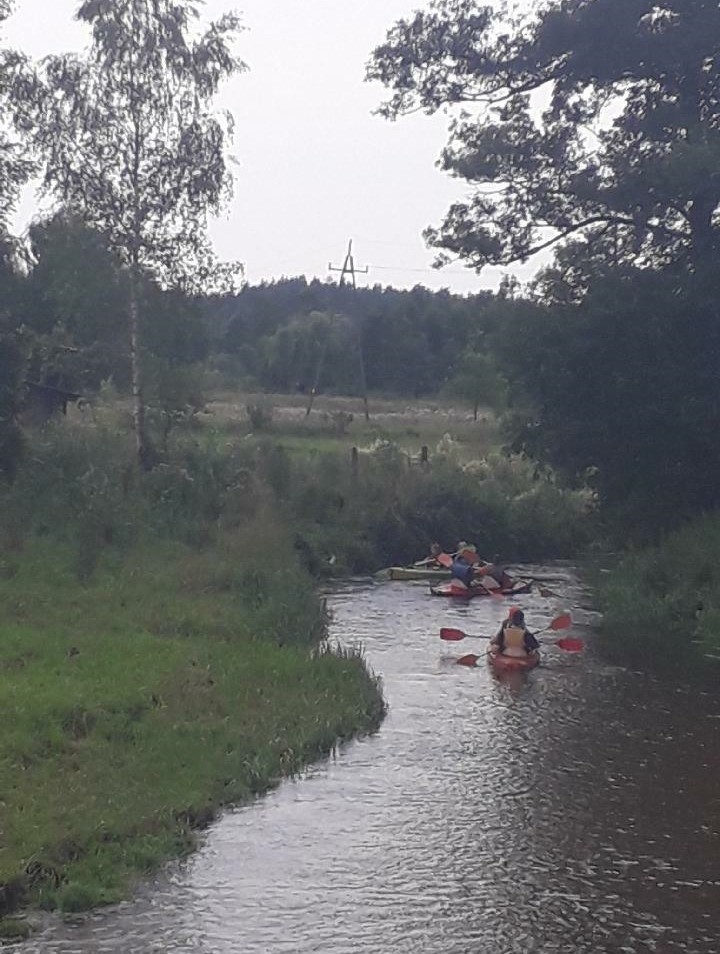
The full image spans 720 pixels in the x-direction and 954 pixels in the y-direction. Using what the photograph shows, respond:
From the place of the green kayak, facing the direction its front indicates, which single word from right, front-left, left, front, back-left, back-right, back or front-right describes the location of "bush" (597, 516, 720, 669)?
back-left

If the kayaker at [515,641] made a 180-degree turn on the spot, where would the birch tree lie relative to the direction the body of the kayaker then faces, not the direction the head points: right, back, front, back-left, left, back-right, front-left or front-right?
back-right

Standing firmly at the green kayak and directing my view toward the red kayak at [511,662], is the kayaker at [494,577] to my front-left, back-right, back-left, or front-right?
front-left

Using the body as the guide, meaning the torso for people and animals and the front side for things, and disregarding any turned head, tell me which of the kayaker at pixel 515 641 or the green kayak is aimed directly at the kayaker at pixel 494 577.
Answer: the kayaker at pixel 515 641

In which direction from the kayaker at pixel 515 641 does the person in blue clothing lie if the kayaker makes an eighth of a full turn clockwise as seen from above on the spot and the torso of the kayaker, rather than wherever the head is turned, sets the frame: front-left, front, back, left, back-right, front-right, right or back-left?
front-left

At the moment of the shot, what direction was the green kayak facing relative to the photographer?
facing to the left of the viewer

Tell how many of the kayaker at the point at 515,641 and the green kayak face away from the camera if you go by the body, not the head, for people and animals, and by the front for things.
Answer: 1

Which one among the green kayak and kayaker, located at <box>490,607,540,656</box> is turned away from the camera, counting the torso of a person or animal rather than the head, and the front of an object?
the kayaker

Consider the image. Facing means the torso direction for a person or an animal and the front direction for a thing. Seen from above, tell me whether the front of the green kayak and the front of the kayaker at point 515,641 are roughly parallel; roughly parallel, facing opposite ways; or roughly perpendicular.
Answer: roughly perpendicular

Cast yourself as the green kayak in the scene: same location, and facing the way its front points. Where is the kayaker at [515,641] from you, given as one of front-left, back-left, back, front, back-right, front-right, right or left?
left

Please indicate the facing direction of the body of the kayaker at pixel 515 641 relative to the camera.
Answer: away from the camera

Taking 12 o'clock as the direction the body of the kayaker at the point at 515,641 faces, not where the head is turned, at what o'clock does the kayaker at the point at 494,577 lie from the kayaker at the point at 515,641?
the kayaker at the point at 494,577 is roughly at 12 o'clock from the kayaker at the point at 515,641.
